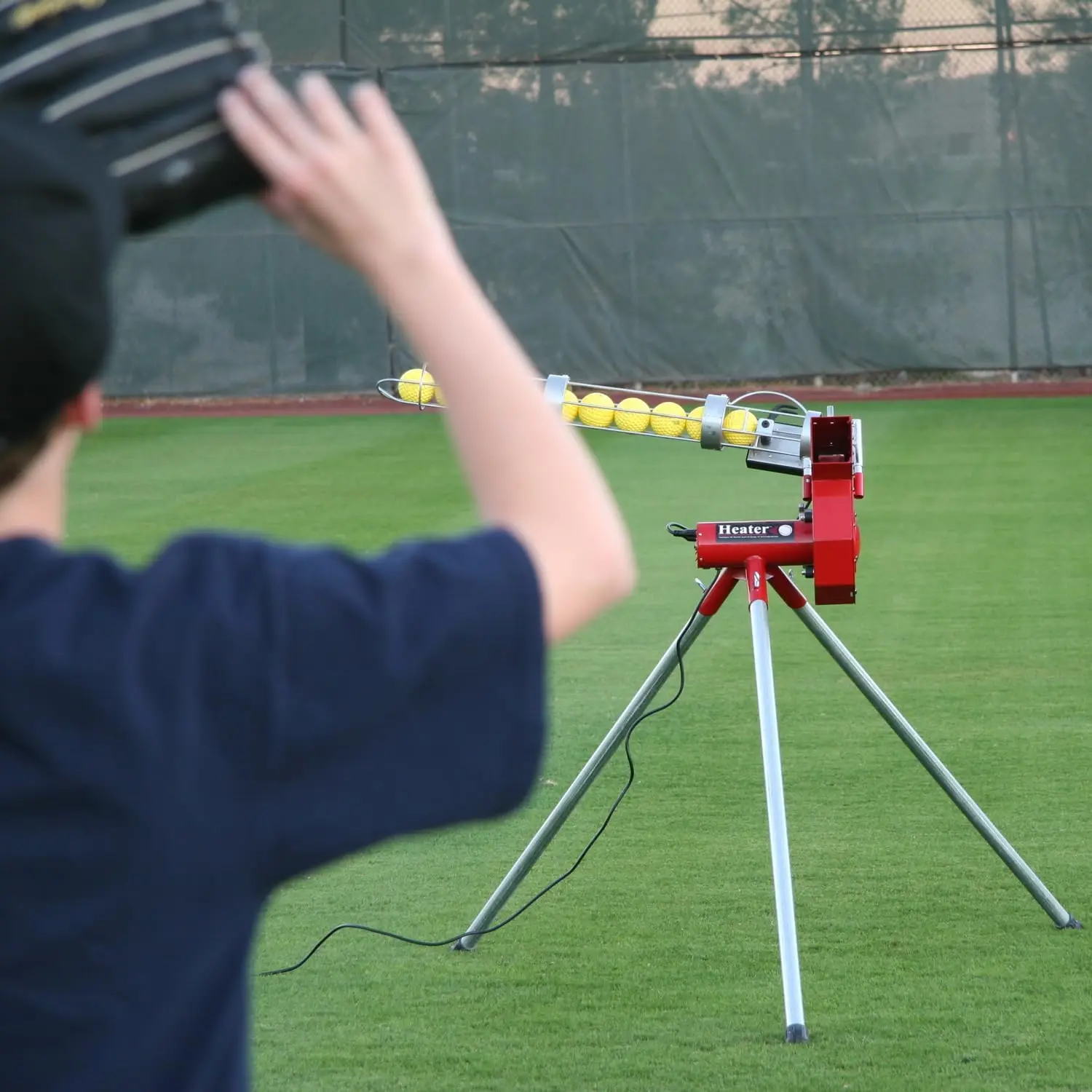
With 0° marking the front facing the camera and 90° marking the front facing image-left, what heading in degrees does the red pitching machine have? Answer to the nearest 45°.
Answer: approximately 0°

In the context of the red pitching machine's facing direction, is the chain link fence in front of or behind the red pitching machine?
behind
